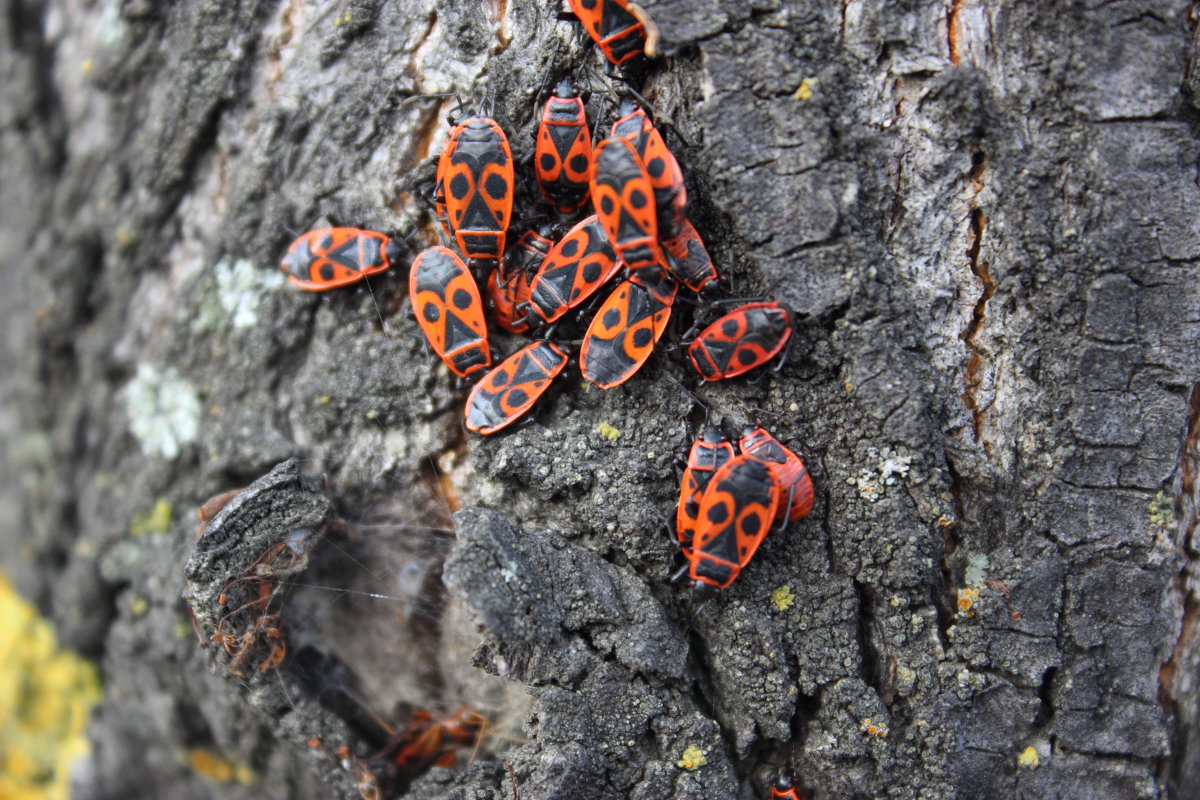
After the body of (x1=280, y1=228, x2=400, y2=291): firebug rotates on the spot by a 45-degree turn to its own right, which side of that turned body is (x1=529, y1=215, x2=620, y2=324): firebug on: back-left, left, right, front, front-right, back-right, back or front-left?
front

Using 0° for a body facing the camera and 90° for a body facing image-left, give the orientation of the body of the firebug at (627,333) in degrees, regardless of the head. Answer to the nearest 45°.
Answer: approximately 225°

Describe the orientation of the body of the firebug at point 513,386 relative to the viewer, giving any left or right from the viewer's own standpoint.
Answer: facing away from the viewer and to the right of the viewer

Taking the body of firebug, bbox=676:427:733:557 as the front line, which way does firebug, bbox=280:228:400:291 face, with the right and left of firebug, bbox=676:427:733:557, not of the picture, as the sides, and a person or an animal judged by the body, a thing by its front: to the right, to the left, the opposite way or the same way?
to the right

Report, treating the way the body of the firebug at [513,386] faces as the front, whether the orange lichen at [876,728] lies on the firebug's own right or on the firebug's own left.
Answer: on the firebug's own right
